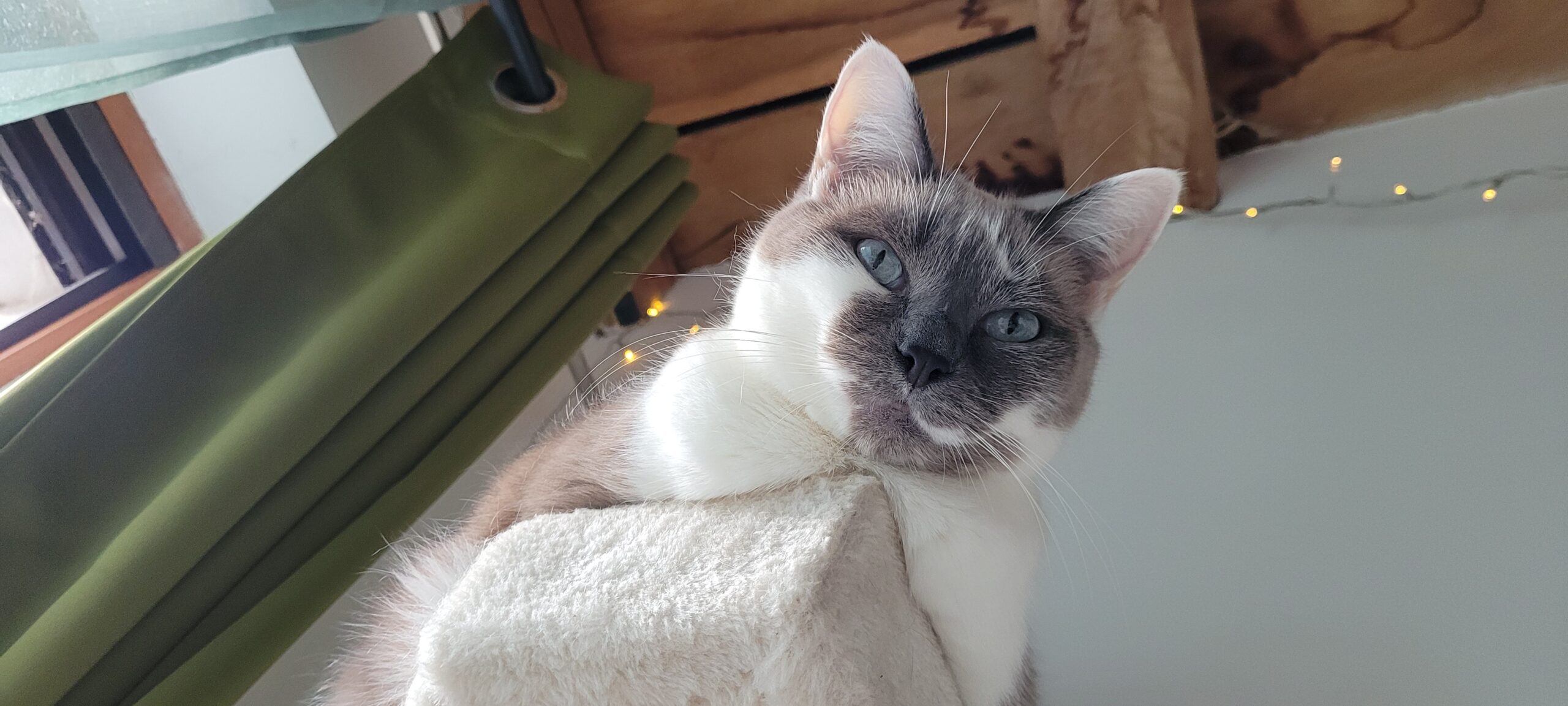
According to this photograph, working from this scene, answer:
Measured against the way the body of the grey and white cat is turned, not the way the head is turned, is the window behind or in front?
behind

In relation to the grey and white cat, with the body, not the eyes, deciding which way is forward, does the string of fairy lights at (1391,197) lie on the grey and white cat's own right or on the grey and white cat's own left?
on the grey and white cat's own left

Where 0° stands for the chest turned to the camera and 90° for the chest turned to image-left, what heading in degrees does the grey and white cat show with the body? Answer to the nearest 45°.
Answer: approximately 315°
